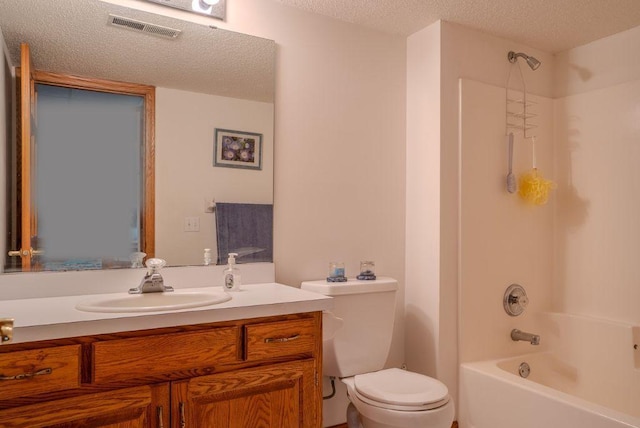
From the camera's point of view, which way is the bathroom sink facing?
toward the camera

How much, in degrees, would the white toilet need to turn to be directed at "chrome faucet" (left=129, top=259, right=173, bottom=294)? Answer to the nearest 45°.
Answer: approximately 90° to its right

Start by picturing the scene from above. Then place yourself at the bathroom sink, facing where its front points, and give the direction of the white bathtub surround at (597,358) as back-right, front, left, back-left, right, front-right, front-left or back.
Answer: left

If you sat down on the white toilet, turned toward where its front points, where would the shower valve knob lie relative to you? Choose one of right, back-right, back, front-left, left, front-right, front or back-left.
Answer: left

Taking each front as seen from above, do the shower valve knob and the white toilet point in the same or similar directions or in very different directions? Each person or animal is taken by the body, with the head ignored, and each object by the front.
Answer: same or similar directions

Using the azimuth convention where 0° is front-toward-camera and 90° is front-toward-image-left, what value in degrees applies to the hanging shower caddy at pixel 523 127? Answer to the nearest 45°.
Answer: approximately 315°

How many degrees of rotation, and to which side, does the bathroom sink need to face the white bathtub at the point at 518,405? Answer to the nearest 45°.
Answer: approximately 90° to its left

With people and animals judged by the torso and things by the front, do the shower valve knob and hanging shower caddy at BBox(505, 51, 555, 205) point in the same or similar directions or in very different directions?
same or similar directions

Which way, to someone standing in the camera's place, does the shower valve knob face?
facing the viewer and to the right of the viewer

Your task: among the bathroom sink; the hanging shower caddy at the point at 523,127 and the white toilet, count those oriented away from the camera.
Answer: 0
